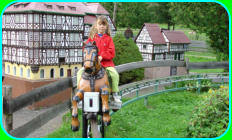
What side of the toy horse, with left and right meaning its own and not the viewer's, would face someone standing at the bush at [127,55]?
back

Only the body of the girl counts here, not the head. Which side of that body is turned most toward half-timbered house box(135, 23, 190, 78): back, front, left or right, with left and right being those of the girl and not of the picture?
back

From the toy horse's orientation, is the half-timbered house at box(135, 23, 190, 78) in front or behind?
behind

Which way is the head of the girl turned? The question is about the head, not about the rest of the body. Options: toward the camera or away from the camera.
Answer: toward the camera

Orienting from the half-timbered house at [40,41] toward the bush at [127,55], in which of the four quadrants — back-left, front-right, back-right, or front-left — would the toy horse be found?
front-right

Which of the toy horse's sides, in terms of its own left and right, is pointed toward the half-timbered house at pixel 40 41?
back

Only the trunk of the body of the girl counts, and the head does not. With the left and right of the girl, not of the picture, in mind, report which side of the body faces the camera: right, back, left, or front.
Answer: front

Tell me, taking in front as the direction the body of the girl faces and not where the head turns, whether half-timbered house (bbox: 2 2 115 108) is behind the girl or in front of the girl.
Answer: behind

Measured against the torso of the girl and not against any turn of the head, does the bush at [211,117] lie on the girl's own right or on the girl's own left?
on the girl's own left

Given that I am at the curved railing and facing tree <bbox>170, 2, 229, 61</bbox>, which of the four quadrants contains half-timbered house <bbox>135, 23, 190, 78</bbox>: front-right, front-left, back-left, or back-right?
front-left

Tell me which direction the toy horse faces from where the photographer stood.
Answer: facing the viewer

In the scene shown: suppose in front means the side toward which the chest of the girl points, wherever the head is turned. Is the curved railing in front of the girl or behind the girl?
behind

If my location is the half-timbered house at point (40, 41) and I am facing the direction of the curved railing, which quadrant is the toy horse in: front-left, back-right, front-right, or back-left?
front-right
